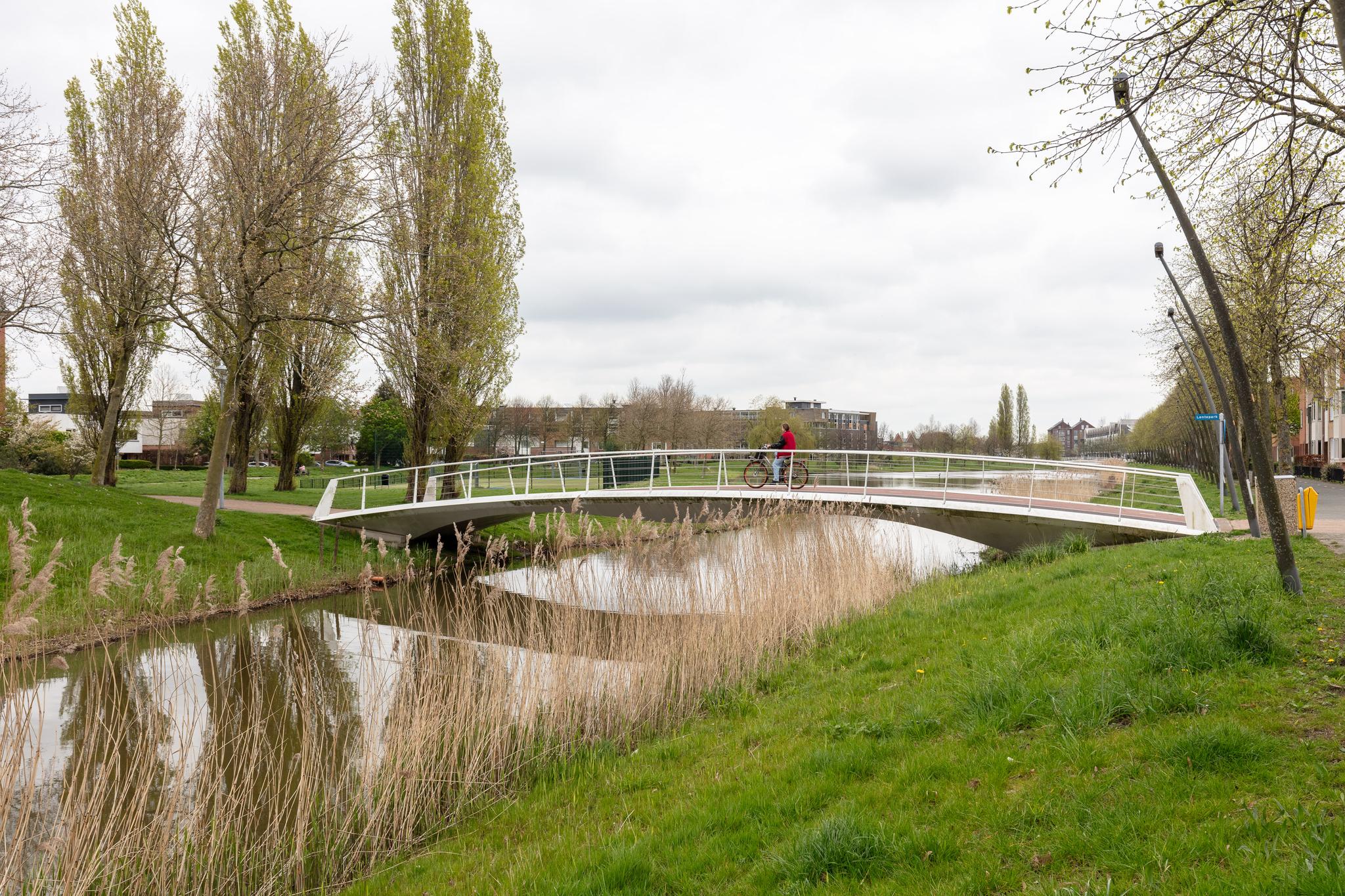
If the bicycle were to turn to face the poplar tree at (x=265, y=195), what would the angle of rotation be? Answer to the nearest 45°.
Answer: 0° — it already faces it

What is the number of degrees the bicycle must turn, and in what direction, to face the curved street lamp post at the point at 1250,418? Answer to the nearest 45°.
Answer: approximately 90° to its left

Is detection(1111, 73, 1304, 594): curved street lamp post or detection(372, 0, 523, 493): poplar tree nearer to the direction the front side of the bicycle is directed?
the poplar tree

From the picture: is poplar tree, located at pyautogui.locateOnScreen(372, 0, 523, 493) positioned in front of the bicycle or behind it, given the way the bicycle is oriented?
in front

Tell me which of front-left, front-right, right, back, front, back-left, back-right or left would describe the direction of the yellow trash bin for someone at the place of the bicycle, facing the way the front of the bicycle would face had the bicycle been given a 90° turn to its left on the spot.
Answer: front-left

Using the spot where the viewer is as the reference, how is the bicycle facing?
facing to the left of the viewer

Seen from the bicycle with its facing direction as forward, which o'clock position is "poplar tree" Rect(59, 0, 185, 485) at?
The poplar tree is roughly at 12 o'clock from the bicycle.
